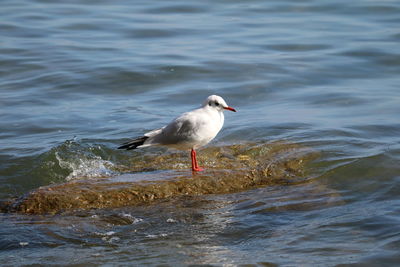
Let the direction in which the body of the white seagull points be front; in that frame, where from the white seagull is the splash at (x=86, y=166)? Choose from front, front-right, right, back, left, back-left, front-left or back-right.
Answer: back-left

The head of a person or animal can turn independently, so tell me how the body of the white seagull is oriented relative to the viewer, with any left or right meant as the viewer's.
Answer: facing to the right of the viewer
